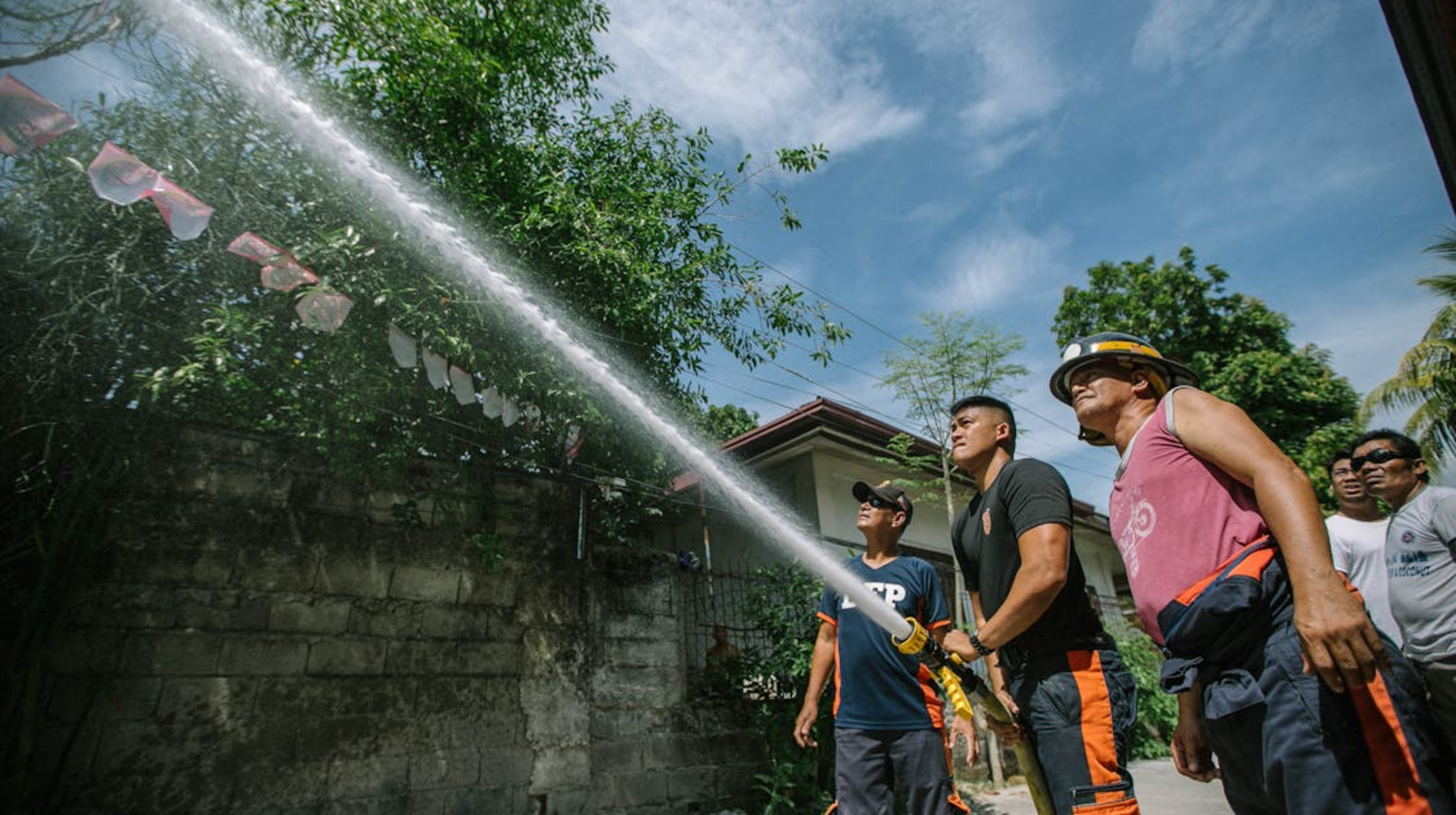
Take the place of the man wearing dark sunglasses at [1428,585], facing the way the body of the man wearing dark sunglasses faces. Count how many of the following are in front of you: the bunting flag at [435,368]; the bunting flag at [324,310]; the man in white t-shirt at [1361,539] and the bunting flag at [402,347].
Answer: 3

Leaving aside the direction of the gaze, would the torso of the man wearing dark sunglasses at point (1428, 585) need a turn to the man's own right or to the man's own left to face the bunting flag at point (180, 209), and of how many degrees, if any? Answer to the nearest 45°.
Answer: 0° — they already face it

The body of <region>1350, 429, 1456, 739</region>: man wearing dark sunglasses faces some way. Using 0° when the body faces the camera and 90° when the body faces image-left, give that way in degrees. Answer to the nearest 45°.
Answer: approximately 45°

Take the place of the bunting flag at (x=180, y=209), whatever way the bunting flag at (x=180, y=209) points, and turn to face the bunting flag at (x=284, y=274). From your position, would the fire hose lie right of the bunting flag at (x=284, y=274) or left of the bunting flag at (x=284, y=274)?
right

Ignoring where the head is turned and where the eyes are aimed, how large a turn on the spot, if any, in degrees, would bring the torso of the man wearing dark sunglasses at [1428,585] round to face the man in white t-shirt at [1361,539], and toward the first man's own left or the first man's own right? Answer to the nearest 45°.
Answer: approximately 135° to the first man's own right

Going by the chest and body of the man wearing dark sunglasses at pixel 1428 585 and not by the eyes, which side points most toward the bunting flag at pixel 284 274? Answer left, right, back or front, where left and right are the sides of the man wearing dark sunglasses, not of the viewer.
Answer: front

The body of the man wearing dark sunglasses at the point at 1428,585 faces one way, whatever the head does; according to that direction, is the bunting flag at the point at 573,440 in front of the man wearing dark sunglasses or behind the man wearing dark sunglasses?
in front

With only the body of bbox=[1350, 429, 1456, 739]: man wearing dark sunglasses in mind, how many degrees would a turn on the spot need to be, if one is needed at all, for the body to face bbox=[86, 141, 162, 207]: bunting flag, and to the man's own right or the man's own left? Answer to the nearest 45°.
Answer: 0° — they already face it

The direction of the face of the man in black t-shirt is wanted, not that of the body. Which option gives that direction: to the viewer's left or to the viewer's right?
to the viewer's left

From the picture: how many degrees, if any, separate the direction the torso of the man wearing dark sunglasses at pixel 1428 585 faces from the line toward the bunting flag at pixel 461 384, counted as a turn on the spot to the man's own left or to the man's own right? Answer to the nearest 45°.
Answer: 0° — they already face it

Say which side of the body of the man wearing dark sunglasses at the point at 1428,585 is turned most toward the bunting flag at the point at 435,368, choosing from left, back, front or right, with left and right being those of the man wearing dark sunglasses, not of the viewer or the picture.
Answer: front
